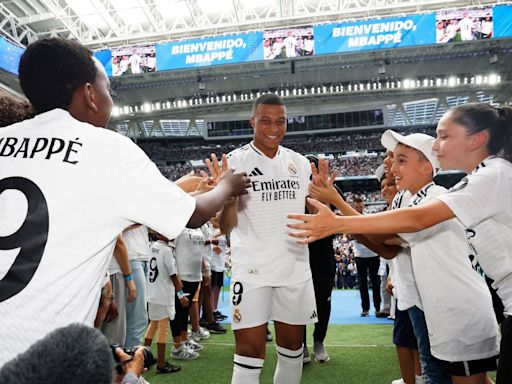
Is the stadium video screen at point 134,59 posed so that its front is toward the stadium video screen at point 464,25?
no

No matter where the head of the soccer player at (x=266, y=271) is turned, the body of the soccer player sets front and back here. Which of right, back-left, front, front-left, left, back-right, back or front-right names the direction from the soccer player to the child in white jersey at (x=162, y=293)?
back-right

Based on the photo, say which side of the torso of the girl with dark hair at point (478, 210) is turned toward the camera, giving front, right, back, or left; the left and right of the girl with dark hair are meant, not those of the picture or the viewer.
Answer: left

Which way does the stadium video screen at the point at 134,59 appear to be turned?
toward the camera

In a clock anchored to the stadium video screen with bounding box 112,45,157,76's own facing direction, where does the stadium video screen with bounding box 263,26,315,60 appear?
the stadium video screen with bounding box 263,26,315,60 is roughly at 10 o'clock from the stadium video screen with bounding box 112,45,157,76.

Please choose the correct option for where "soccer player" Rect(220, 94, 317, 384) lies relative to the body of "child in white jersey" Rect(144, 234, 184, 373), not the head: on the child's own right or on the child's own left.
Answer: on the child's own right

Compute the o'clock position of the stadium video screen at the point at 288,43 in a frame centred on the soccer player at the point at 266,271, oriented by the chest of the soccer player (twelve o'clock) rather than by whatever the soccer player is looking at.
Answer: The stadium video screen is roughly at 6 o'clock from the soccer player.

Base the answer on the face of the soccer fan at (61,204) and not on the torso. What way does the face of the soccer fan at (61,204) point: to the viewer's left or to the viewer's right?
to the viewer's right

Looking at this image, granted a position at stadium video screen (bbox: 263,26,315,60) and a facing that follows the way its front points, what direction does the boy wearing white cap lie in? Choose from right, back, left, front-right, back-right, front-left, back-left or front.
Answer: front

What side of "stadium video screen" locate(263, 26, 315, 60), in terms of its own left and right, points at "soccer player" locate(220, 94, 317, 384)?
front

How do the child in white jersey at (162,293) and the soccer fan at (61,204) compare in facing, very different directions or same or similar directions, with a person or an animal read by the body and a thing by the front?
same or similar directions

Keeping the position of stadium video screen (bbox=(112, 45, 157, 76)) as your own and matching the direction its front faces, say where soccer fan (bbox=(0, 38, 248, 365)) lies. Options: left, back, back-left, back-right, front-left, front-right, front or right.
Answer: front

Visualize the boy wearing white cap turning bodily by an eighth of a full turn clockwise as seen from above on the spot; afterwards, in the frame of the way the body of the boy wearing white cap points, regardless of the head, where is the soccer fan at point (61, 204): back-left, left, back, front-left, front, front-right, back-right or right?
left

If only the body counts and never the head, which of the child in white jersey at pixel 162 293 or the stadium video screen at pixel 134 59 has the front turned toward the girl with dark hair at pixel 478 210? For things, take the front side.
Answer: the stadium video screen

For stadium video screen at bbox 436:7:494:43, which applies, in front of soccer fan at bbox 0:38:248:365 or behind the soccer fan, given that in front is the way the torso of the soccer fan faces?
in front

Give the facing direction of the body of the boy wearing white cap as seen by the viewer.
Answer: to the viewer's left

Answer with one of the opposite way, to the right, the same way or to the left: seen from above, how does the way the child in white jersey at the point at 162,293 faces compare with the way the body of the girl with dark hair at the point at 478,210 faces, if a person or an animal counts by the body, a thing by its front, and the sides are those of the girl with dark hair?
to the right

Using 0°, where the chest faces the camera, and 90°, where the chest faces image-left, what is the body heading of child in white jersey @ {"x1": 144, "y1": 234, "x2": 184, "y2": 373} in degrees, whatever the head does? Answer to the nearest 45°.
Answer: approximately 225°

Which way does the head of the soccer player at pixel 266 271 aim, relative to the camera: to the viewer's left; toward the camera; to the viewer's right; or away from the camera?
toward the camera

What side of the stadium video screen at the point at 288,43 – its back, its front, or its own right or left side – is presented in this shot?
front

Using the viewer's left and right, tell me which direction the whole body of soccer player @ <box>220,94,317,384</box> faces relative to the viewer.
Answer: facing the viewer
